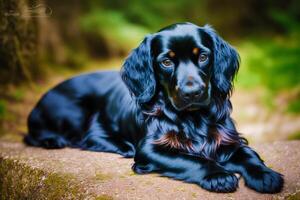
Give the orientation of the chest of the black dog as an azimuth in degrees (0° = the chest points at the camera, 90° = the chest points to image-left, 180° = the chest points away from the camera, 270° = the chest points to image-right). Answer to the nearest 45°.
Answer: approximately 315°
